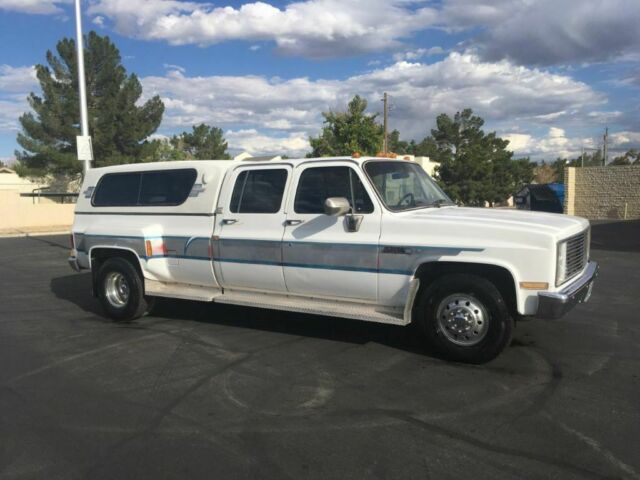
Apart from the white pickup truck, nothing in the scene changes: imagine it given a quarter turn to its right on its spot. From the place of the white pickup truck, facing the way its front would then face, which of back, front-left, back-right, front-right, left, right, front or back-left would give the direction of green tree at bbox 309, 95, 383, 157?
back-right

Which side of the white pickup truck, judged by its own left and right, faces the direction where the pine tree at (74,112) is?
back

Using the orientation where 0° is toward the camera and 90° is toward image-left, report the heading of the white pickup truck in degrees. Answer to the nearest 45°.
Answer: approximately 315°

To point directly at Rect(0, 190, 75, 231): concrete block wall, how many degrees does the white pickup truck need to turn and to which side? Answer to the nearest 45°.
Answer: approximately 180°

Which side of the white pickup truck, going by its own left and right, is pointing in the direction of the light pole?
back

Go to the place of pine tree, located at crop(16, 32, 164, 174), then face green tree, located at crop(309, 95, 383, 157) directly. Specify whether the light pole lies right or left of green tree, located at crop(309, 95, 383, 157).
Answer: right
